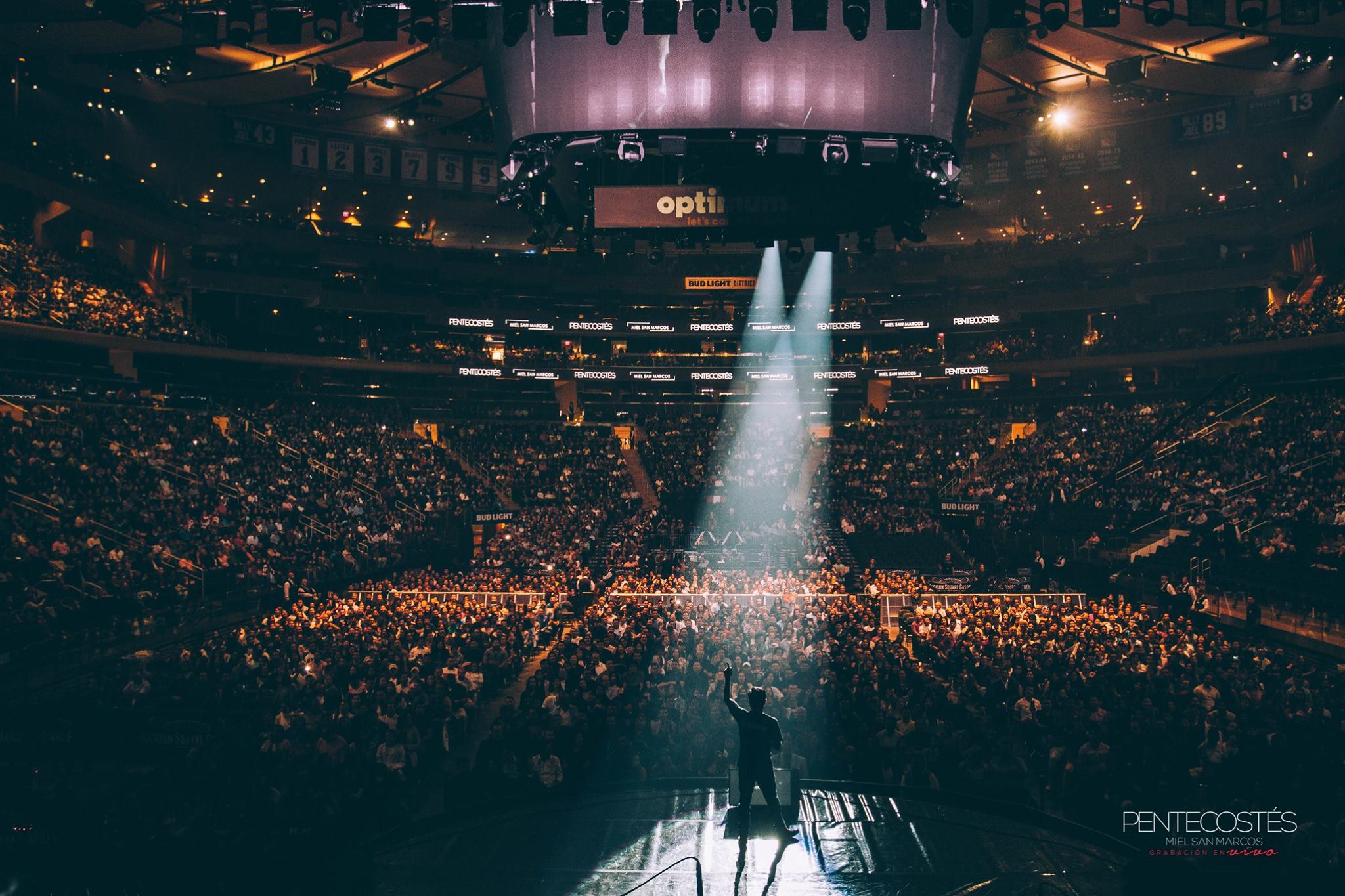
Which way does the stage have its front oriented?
away from the camera

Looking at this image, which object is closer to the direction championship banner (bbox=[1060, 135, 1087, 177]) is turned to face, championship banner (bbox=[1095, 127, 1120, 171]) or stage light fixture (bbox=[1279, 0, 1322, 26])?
the stage light fixture

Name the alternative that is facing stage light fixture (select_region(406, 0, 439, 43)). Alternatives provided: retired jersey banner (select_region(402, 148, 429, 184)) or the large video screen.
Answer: the retired jersey banner

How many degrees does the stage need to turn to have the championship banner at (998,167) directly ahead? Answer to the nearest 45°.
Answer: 0° — it already faces it

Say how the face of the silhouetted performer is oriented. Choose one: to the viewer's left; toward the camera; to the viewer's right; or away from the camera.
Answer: away from the camera

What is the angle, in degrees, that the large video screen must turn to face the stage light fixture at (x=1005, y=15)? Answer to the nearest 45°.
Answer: approximately 90° to its left

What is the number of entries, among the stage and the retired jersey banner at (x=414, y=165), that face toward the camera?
1

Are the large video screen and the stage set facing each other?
yes

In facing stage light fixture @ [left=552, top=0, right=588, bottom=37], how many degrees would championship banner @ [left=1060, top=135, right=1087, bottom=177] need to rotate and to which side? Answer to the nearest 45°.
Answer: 0° — it already faces it

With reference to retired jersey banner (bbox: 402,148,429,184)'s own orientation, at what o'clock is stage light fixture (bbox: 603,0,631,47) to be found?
The stage light fixture is roughly at 12 o'clock from the retired jersey banner.

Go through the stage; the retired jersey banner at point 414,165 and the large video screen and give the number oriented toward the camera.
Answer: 2

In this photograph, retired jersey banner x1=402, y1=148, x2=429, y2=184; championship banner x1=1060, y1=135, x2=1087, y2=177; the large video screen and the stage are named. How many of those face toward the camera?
3
